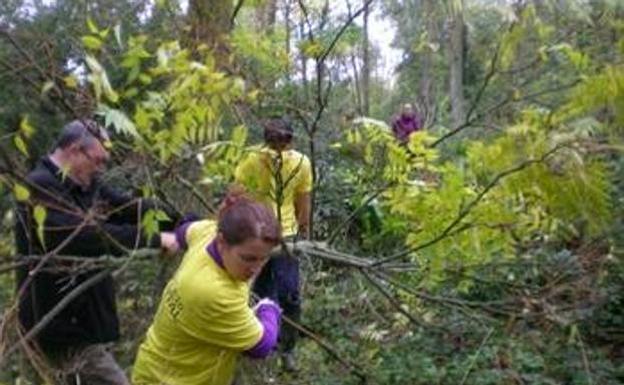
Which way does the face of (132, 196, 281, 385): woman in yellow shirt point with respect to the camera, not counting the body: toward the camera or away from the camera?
toward the camera

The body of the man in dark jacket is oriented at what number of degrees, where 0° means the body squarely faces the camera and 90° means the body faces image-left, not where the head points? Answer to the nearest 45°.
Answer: approximately 270°

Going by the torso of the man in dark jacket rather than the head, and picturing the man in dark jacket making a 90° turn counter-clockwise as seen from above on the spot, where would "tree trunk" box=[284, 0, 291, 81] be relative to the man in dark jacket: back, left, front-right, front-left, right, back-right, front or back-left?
front
